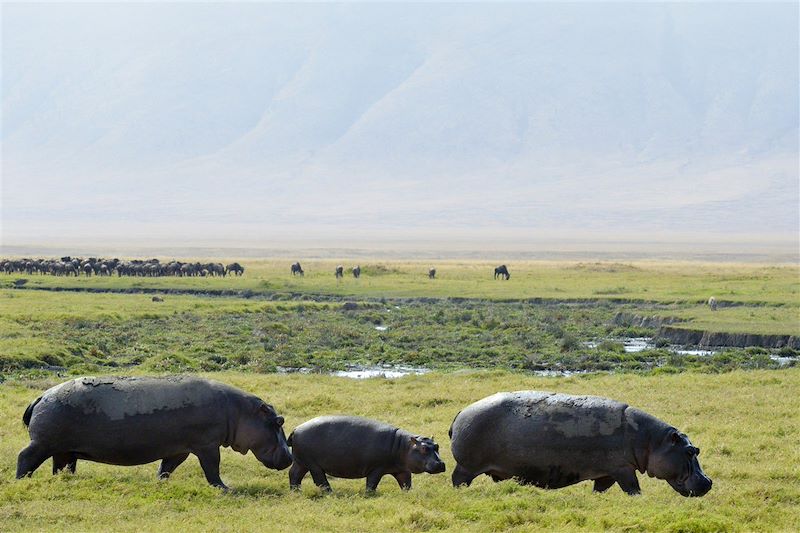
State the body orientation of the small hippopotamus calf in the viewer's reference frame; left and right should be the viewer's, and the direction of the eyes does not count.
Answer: facing to the right of the viewer

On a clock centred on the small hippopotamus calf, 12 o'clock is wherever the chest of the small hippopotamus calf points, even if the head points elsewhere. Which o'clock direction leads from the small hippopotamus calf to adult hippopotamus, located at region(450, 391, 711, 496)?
The adult hippopotamus is roughly at 12 o'clock from the small hippopotamus calf.

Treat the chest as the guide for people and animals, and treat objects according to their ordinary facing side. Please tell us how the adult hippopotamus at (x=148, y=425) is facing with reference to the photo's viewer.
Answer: facing to the right of the viewer

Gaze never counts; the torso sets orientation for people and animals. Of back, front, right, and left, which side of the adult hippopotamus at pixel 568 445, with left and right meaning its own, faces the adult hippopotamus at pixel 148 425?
back

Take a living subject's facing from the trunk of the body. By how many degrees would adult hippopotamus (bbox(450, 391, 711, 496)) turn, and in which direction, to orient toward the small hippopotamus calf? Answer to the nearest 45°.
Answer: approximately 180°

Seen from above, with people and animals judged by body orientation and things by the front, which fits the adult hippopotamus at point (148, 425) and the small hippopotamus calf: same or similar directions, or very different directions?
same or similar directions

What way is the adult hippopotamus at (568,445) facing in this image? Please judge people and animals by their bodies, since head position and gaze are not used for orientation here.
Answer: to the viewer's right

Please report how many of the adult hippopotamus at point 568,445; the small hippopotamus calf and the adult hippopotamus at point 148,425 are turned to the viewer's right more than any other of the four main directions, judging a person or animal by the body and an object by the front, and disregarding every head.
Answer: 3

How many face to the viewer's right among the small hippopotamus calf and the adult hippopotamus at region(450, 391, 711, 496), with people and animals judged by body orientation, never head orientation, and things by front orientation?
2

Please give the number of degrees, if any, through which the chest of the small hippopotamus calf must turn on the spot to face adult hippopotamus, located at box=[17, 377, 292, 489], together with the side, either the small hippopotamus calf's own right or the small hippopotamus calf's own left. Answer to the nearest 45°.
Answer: approximately 180°

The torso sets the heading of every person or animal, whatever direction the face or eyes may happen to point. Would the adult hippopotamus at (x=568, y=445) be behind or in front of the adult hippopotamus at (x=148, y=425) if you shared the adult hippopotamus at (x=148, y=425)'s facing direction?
in front

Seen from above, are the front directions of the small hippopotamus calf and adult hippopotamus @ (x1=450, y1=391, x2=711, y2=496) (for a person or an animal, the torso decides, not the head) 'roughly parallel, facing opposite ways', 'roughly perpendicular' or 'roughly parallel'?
roughly parallel
